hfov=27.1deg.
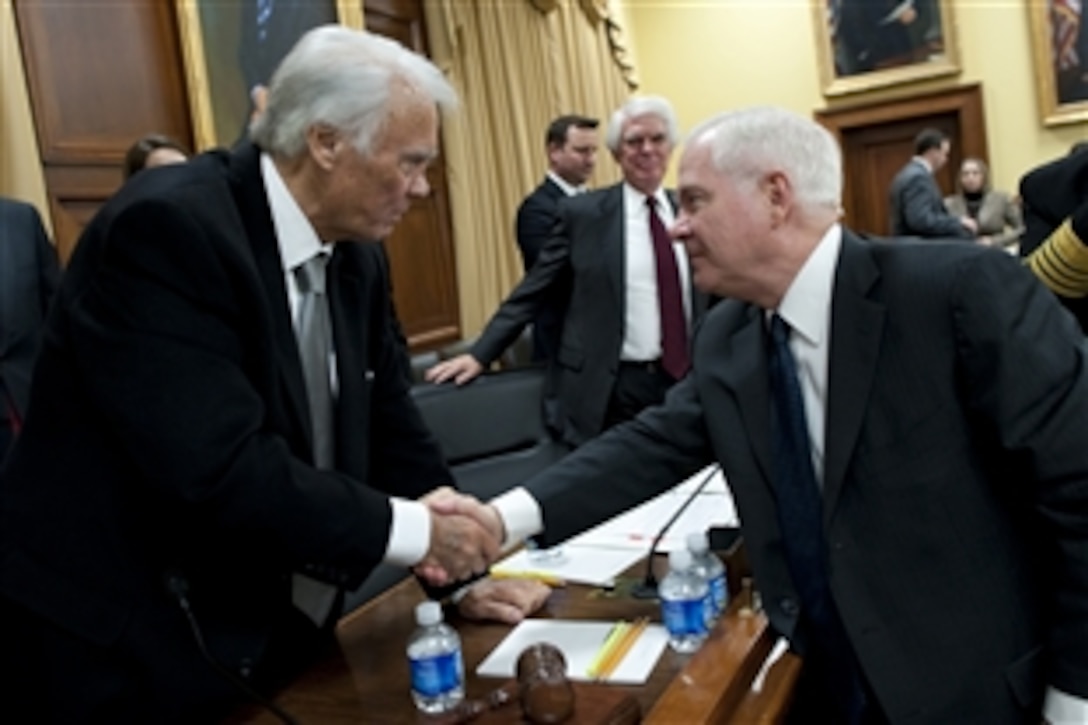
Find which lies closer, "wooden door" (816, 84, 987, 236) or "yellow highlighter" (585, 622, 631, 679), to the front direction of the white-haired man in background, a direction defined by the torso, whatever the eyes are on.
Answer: the yellow highlighter

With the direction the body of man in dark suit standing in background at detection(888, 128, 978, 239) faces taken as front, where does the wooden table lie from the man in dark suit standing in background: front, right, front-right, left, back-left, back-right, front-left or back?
right

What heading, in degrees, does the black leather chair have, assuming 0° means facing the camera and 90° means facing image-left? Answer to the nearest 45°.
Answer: approximately 315°

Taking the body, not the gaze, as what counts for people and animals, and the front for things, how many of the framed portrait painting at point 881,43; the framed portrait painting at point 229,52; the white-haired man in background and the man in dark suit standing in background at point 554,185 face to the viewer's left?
0

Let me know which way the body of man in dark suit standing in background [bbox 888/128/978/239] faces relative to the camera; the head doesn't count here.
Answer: to the viewer's right

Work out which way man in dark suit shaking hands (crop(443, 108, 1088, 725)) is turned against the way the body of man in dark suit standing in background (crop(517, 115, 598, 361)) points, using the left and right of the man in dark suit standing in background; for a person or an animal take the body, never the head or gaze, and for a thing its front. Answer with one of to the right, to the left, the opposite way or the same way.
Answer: to the right

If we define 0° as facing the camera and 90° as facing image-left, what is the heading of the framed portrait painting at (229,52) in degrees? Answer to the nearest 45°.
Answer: approximately 0°

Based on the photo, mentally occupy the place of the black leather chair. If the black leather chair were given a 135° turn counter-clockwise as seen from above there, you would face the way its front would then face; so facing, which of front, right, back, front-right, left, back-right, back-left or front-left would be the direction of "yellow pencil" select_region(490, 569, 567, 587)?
back

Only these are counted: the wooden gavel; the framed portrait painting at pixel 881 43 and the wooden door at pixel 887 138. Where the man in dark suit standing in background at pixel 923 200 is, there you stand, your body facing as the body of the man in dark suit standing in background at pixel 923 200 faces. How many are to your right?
1

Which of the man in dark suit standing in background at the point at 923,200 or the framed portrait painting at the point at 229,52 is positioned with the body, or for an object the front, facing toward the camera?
the framed portrait painting

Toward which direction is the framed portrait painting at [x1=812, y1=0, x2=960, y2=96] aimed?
toward the camera

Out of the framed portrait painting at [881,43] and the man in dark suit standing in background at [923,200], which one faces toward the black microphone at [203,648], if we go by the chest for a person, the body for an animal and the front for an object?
the framed portrait painting

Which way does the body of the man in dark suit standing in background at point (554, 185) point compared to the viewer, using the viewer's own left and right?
facing the viewer and to the right of the viewer

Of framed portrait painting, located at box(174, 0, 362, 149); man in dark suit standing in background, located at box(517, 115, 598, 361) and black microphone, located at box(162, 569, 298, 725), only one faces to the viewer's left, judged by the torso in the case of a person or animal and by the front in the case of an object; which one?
the black microphone

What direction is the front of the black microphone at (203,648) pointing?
to the viewer's left

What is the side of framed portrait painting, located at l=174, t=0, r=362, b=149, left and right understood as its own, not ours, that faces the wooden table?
front
